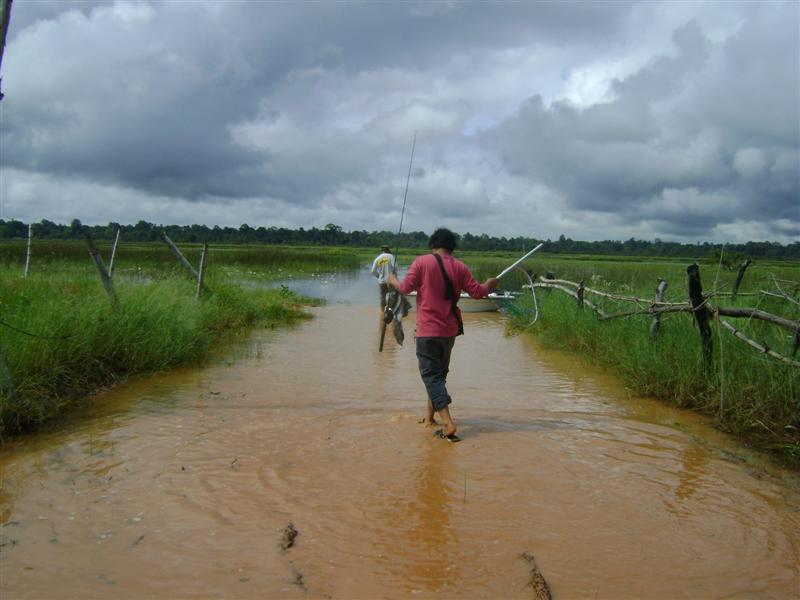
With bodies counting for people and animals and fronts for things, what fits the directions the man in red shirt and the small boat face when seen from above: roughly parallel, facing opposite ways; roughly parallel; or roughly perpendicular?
roughly perpendicular

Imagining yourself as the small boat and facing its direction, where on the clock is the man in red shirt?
The man in red shirt is roughly at 3 o'clock from the small boat.

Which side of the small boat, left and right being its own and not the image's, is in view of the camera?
right

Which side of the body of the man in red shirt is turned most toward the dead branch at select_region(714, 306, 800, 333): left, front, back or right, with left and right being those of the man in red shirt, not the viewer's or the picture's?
right

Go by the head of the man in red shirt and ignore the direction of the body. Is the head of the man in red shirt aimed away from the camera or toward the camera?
away from the camera

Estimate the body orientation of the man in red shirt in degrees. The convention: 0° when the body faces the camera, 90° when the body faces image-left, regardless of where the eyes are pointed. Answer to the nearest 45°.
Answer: approximately 180°

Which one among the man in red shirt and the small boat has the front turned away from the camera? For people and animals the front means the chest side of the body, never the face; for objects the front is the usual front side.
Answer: the man in red shirt

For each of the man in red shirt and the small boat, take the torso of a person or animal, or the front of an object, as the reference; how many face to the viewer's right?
1
